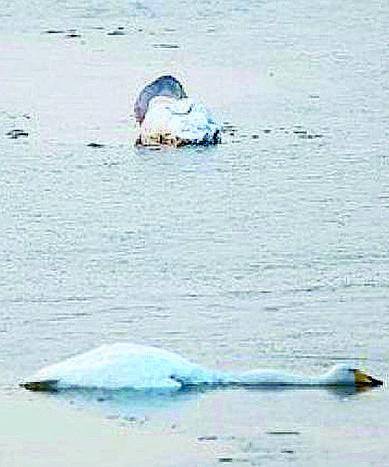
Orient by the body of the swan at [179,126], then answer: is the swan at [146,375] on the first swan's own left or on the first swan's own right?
on the first swan's own left

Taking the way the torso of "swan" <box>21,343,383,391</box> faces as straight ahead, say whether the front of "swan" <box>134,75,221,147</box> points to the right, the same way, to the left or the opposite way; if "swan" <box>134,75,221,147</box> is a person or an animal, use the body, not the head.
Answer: the opposite way

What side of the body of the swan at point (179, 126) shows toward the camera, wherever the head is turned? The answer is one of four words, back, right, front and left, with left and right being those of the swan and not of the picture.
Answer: left

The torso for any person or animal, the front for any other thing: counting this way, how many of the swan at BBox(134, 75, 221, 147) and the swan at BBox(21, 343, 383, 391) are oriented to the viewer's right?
1

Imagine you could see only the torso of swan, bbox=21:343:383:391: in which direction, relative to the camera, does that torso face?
to the viewer's right

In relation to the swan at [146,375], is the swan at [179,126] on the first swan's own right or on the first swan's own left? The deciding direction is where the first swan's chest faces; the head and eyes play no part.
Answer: on the first swan's own left
